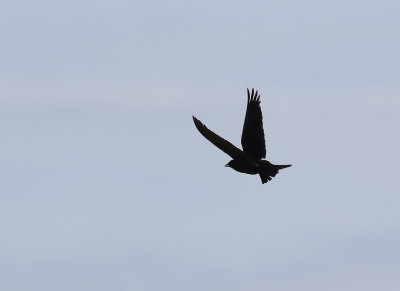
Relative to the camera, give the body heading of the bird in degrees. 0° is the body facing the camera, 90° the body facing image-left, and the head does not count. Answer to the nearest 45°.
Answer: approximately 90°
